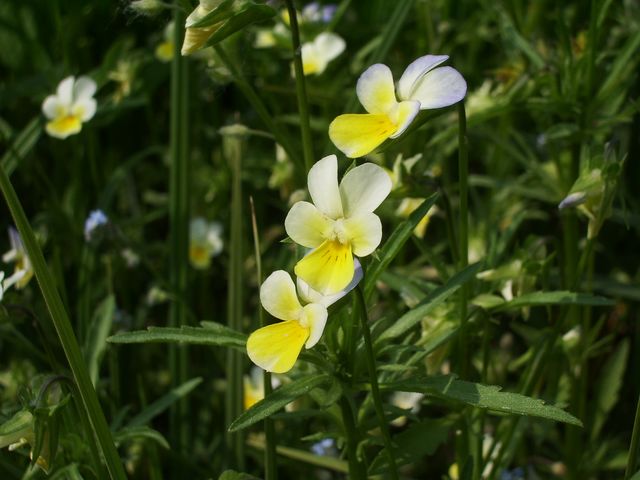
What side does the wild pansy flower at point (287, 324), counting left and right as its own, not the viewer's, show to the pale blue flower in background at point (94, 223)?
right

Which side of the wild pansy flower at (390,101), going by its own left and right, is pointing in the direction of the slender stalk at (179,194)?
right

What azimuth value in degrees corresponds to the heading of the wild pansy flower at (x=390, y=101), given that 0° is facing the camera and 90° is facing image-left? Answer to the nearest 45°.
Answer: approximately 45°

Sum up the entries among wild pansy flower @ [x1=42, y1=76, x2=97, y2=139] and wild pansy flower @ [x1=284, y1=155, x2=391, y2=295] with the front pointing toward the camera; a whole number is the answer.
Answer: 2

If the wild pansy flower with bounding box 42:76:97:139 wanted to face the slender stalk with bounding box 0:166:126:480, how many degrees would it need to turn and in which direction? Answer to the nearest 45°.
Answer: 0° — it already faces it

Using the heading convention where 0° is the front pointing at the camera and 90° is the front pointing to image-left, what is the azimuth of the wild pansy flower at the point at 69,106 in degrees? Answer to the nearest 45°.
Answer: approximately 0°

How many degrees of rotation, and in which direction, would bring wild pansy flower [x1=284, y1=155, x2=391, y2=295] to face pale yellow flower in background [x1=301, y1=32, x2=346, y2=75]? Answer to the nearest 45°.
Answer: approximately 180°

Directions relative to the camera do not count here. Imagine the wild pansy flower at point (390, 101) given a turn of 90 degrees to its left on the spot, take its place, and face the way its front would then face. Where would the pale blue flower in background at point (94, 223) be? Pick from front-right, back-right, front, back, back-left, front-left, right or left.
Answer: back
